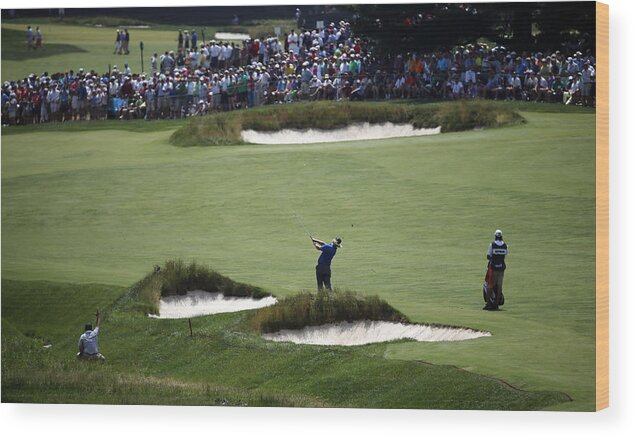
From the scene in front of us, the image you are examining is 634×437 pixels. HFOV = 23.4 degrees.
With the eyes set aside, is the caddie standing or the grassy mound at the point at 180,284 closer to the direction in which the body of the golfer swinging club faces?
the grassy mound

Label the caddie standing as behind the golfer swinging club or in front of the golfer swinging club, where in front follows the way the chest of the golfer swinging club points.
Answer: behind

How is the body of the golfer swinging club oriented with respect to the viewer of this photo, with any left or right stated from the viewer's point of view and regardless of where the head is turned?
facing away from the viewer and to the left of the viewer

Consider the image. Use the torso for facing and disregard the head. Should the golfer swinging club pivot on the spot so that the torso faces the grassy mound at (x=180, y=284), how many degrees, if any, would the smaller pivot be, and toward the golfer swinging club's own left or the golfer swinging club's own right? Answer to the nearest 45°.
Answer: approximately 45° to the golfer swinging club's own left

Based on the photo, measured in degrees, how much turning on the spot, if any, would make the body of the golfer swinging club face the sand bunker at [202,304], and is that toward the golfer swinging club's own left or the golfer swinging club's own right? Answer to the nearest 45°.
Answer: approximately 45° to the golfer swinging club's own left
